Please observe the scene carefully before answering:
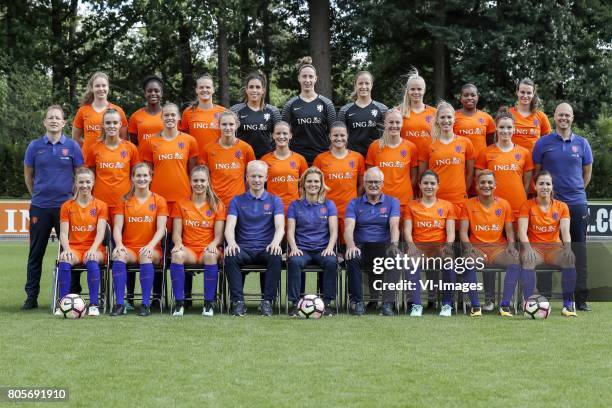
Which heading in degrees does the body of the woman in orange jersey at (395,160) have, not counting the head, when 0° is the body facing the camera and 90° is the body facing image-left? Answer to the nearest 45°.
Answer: approximately 0°

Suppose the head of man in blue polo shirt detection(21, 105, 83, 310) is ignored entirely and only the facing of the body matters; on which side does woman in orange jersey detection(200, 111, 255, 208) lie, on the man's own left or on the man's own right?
on the man's own left

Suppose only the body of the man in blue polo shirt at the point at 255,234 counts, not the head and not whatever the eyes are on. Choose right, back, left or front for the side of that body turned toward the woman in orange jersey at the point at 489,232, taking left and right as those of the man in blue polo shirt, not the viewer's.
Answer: left

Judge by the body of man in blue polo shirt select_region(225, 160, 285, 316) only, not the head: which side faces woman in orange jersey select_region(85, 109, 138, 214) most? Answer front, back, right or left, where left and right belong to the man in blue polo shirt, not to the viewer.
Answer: right

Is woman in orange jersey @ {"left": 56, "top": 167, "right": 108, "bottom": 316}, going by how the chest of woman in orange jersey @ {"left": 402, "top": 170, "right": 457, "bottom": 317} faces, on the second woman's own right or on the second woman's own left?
on the second woman's own right

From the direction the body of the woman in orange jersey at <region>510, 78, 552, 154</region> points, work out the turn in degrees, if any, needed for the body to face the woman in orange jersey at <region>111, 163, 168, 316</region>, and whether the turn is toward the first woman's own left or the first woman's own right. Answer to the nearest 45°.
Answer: approximately 45° to the first woman's own right
